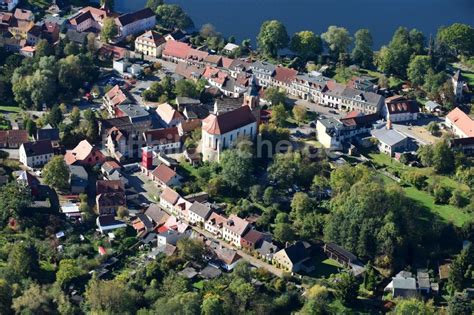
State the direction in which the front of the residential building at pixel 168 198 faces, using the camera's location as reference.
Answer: facing the viewer and to the left of the viewer

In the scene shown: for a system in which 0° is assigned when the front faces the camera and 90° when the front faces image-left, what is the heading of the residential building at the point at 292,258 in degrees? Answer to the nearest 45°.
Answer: approximately 45°

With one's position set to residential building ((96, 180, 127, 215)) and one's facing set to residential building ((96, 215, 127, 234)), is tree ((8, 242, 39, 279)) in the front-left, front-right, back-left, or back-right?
front-right

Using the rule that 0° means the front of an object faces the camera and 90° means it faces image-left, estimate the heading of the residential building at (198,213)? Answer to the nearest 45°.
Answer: approximately 45°

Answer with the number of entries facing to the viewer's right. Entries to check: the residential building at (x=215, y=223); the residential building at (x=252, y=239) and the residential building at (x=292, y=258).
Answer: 0

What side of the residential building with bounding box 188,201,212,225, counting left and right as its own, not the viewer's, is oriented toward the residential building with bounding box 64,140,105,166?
right

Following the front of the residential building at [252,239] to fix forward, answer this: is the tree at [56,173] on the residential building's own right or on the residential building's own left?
on the residential building's own right

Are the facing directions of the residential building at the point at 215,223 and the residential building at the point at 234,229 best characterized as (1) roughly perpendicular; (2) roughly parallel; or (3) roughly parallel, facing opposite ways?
roughly parallel

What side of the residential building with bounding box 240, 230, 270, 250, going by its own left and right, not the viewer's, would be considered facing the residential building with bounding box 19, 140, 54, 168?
right

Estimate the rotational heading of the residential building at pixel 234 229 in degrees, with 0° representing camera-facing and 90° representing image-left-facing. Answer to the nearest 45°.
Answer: approximately 45°
